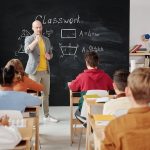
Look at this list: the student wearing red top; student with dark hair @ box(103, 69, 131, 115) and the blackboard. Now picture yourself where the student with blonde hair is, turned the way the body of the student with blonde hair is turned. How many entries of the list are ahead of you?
3

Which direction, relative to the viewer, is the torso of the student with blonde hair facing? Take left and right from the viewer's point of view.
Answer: facing away from the viewer

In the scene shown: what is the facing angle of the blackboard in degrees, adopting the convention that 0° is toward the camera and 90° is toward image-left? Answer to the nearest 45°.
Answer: approximately 0°

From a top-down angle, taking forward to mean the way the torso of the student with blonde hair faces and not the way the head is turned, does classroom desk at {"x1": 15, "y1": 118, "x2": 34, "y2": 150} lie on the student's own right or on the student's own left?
on the student's own left

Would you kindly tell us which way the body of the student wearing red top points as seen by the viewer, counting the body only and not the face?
away from the camera

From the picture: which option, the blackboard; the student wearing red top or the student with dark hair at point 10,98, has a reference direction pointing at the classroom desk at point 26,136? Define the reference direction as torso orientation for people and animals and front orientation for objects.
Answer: the blackboard

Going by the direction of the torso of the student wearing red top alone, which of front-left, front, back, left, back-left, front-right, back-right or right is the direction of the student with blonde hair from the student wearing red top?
back

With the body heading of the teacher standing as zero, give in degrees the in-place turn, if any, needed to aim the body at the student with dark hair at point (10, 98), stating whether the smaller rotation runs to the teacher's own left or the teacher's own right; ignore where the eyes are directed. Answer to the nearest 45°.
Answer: approximately 45° to the teacher's own right

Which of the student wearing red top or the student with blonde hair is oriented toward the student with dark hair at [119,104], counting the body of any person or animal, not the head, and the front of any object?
the student with blonde hair

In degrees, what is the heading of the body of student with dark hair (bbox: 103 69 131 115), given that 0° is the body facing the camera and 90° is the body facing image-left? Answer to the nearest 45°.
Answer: approximately 135°

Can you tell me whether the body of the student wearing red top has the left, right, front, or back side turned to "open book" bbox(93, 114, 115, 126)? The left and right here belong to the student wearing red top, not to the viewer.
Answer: back
